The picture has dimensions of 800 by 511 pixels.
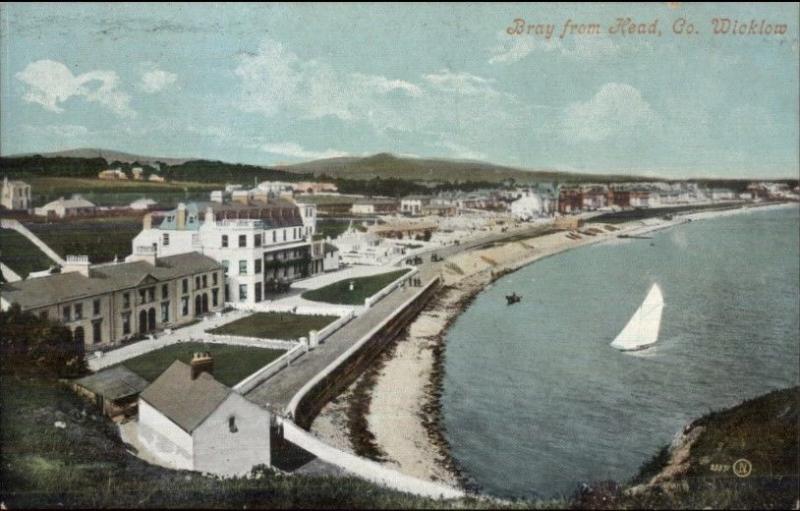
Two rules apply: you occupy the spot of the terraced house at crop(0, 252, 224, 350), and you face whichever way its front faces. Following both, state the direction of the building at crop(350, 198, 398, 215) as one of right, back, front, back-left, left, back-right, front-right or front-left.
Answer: left

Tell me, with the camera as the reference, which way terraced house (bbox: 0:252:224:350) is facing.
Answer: facing the viewer and to the right of the viewer

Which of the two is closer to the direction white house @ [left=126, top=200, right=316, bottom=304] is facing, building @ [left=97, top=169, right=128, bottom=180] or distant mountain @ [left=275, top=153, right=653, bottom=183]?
the distant mountain

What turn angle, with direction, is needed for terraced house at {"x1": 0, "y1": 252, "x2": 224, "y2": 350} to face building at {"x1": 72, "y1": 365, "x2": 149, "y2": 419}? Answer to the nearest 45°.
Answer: approximately 45° to its right

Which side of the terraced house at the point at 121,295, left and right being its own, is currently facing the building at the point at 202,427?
front

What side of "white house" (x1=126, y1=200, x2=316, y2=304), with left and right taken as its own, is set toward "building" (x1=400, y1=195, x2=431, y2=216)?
left

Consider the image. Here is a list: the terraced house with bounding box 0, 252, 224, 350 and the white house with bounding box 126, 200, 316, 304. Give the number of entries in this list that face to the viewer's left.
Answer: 0

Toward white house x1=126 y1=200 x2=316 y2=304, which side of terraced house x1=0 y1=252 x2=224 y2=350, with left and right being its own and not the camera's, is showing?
left

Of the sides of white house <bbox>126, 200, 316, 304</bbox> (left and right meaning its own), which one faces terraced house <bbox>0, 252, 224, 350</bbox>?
right

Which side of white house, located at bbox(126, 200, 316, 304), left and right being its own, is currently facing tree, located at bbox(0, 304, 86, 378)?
right
